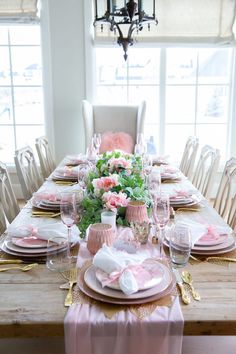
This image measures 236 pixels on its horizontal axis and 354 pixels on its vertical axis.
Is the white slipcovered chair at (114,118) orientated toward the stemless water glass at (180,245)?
yes

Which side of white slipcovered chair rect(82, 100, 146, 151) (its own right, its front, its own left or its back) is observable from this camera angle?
front

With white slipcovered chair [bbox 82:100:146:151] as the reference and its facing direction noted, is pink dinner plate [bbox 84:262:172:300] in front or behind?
in front

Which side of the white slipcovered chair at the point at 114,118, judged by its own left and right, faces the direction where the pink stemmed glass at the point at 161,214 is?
front

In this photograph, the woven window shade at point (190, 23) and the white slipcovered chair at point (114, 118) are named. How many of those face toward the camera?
2

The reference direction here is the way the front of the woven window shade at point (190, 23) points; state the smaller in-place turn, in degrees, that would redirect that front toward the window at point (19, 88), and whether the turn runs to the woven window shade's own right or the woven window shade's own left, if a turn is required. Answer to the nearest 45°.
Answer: approximately 90° to the woven window shade's own right

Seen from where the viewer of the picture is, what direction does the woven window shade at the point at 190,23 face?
facing the viewer

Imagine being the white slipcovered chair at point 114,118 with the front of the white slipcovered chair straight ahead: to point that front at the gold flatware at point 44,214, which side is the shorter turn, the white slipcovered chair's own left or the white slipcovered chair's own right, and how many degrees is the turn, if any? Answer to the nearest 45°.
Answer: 0° — it already faces it

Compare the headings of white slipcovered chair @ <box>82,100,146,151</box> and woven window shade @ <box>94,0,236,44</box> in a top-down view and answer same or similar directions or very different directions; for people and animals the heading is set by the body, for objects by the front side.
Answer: same or similar directions

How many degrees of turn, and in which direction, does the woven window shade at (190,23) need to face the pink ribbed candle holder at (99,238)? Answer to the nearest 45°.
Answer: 0° — it already faces it

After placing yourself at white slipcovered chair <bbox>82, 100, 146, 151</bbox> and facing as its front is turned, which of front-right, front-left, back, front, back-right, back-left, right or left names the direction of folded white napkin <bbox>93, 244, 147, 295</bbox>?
front

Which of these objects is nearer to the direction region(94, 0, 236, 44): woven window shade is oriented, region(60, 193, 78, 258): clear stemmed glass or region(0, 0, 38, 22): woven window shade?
the clear stemmed glass

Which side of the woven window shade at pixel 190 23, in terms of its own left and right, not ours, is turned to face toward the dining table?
front

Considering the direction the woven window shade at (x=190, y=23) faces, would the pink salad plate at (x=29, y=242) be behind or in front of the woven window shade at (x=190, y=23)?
in front

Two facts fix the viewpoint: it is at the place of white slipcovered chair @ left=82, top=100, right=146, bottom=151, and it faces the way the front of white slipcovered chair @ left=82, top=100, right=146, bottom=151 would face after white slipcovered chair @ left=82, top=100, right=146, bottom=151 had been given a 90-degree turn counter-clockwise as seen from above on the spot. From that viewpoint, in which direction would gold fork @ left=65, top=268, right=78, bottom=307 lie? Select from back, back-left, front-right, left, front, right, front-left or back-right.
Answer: right

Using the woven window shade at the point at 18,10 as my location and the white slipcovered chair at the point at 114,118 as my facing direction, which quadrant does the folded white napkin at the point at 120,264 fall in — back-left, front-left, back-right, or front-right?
front-right

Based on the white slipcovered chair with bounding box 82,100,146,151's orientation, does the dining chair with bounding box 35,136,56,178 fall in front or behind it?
in front
